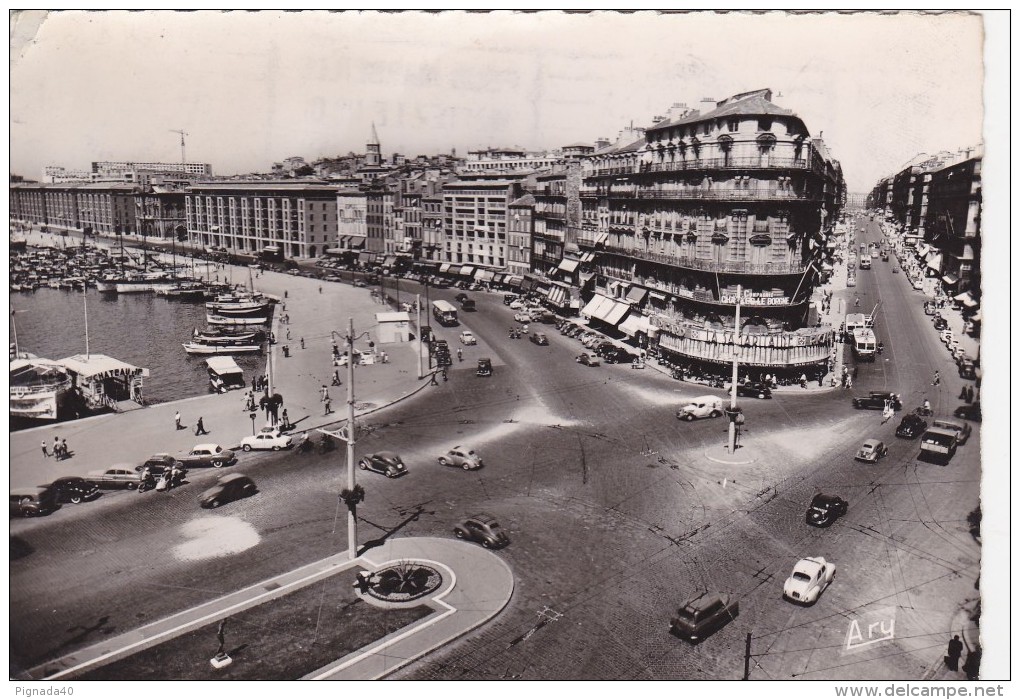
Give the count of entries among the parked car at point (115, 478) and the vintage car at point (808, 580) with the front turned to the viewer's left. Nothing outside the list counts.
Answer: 1

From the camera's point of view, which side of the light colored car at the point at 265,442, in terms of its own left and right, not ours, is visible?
left

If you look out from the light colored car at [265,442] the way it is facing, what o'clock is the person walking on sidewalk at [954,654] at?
The person walking on sidewalk is roughly at 8 o'clock from the light colored car.

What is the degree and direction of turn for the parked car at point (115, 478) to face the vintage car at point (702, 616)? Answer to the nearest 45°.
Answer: approximately 135° to its left

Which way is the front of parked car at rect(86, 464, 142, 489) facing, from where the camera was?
facing to the left of the viewer

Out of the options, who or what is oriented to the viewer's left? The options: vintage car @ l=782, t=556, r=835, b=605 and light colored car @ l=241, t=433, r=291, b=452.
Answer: the light colored car

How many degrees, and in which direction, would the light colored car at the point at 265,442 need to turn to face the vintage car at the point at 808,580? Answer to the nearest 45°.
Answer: approximately 135° to its left

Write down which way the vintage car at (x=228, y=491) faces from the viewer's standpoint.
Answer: facing the viewer and to the left of the viewer

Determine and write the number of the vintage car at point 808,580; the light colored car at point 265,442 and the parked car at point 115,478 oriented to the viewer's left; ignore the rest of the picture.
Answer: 2

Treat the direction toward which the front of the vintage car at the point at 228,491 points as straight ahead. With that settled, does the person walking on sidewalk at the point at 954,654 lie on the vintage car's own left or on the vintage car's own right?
on the vintage car's own left

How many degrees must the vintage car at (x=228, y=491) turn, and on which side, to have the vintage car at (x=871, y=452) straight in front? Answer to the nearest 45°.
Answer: approximately 135° to its left
